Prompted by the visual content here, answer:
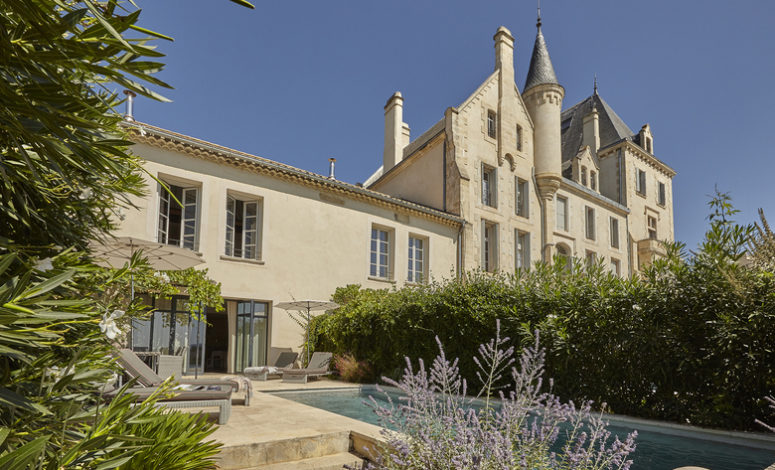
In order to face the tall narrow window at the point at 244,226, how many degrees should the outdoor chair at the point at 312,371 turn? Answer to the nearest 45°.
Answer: approximately 90° to its right

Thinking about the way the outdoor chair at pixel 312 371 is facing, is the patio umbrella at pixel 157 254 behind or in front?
in front

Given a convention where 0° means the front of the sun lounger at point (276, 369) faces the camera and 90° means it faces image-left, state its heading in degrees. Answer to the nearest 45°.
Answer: approximately 45°

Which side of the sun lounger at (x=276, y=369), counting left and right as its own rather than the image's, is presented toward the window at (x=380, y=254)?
back

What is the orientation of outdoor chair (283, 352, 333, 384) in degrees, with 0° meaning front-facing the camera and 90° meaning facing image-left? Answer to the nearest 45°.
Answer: approximately 45°

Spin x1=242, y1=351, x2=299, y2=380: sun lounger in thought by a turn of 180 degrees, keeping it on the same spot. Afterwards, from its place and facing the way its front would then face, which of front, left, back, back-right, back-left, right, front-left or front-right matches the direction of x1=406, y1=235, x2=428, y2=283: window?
front

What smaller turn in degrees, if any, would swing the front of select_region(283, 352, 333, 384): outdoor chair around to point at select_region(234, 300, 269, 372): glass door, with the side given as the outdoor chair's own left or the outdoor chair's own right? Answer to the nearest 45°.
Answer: approximately 90° to the outdoor chair's own right
